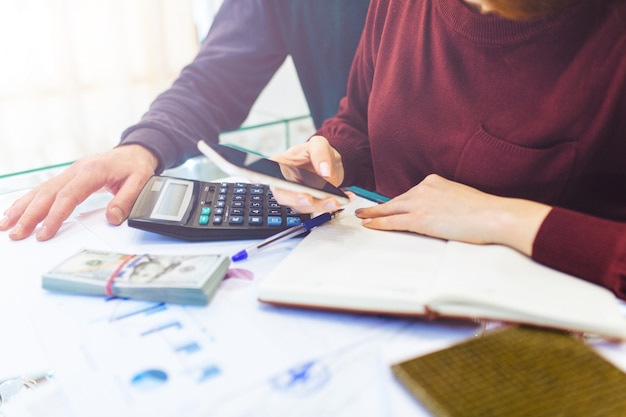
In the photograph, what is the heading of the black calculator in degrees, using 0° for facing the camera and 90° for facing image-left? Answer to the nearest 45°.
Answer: approximately 270°

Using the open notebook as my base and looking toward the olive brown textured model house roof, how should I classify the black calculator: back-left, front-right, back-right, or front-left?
back-right
